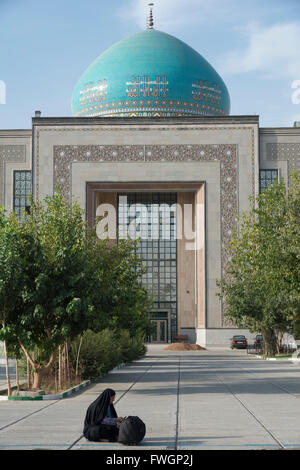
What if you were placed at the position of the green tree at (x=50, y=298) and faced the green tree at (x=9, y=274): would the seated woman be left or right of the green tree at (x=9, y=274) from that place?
left

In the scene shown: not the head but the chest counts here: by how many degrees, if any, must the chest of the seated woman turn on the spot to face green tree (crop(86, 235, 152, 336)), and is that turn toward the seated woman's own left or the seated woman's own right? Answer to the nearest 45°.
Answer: approximately 90° to the seated woman's own left

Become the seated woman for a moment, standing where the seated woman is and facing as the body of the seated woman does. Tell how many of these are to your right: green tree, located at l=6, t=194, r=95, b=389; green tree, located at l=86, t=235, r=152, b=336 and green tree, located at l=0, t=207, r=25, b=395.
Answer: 0

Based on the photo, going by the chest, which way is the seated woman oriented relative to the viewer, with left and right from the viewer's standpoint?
facing to the right of the viewer

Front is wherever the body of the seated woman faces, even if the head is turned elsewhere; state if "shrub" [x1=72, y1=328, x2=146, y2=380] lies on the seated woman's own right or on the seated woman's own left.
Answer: on the seated woman's own left
